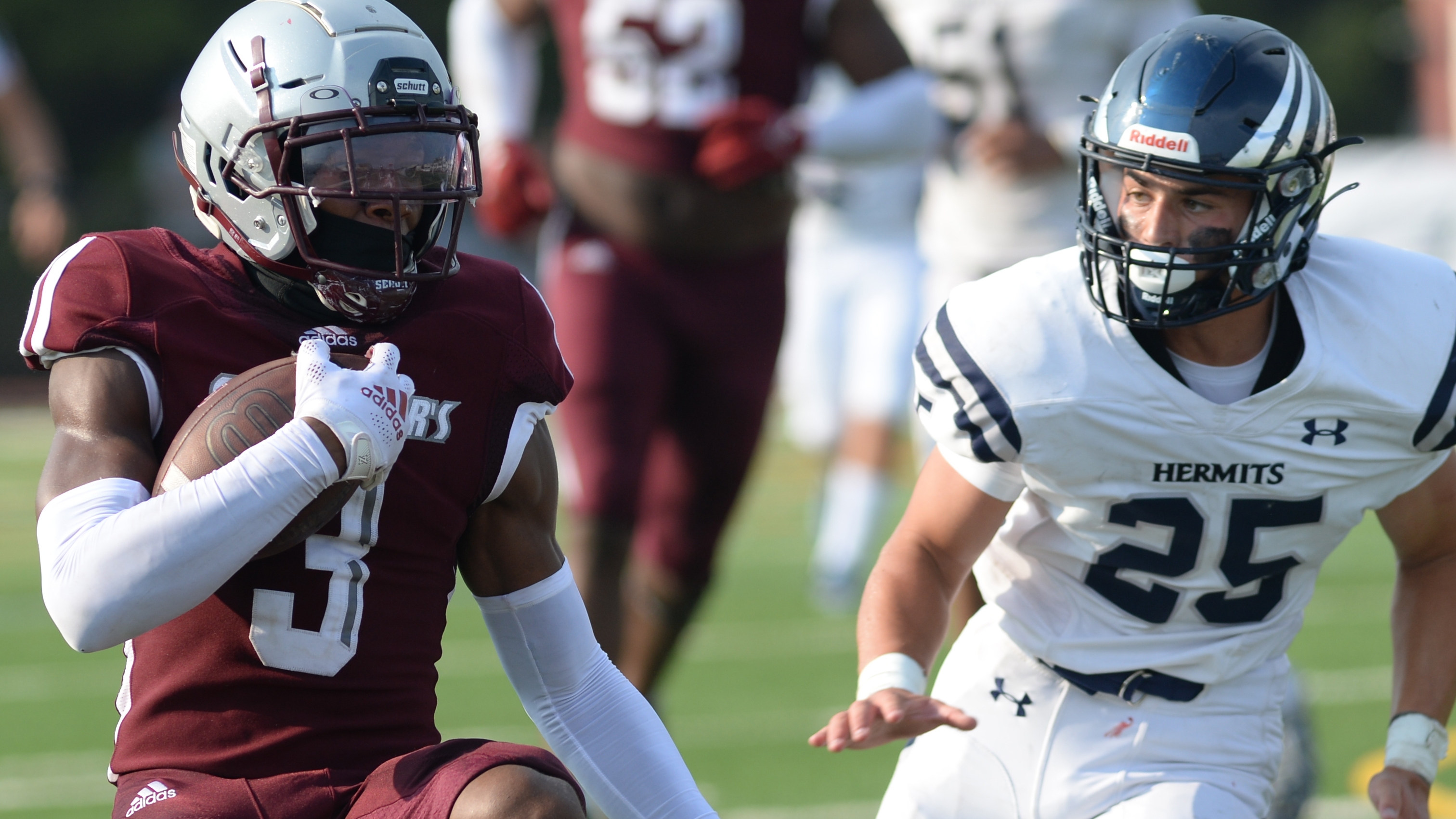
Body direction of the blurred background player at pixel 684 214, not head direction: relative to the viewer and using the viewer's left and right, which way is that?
facing the viewer

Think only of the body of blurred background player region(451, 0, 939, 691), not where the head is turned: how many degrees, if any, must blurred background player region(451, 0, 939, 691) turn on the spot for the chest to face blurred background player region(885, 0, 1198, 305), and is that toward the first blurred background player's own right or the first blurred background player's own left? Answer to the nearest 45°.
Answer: approximately 90° to the first blurred background player's own left

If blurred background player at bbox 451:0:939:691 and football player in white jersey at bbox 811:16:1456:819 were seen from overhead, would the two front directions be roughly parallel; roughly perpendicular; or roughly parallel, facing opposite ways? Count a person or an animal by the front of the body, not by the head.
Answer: roughly parallel

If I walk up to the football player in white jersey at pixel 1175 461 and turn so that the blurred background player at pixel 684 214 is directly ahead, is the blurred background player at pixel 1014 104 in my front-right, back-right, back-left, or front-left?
front-right

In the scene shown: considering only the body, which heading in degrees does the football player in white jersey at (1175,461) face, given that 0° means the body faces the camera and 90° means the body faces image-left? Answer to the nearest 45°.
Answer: approximately 0°

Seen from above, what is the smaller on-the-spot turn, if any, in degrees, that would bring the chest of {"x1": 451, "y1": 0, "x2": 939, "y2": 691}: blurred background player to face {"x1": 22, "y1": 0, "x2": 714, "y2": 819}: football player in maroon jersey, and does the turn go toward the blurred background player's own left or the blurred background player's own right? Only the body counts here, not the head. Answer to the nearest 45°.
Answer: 0° — they already face them

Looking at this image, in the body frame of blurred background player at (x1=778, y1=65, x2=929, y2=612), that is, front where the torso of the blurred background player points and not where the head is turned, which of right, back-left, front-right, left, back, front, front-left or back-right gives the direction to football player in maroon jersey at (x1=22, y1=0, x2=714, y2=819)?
front

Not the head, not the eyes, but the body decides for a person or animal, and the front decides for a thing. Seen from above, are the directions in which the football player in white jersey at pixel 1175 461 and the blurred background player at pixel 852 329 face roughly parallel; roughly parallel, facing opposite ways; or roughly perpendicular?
roughly parallel

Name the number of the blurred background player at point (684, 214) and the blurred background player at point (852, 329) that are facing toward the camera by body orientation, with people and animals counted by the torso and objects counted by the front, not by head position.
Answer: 2

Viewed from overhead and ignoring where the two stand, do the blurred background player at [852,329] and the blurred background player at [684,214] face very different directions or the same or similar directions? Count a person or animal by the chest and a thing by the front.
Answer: same or similar directions

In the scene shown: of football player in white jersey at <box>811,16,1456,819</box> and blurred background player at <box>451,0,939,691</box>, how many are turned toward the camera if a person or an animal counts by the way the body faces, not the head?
2
